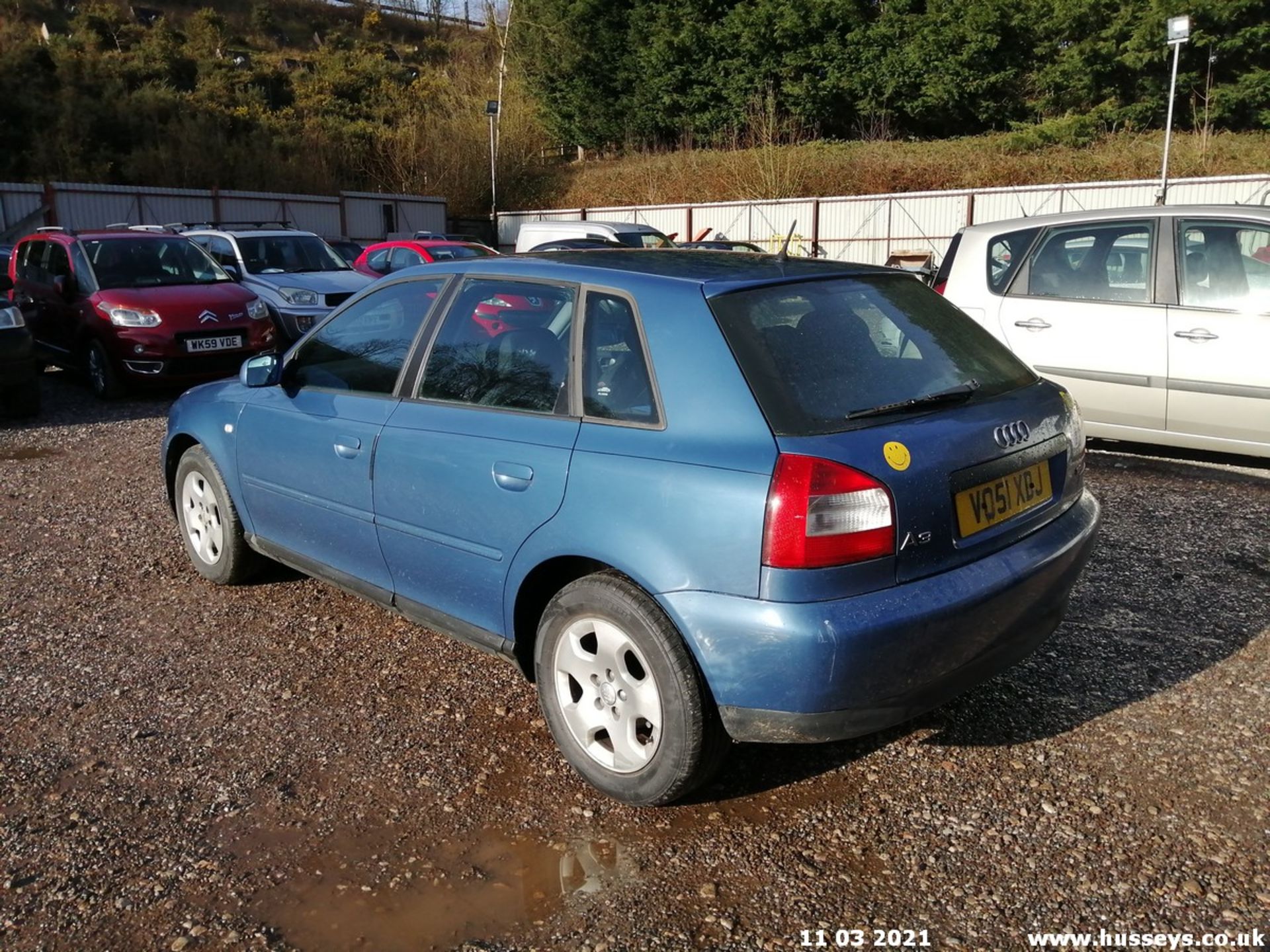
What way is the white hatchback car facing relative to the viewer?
to the viewer's right

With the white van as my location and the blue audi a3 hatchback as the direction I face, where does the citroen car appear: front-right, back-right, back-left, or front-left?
front-right

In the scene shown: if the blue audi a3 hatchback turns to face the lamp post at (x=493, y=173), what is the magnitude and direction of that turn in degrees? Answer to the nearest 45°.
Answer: approximately 45° to its right

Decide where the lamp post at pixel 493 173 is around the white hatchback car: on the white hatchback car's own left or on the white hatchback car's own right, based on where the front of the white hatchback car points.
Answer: on the white hatchback car's own left

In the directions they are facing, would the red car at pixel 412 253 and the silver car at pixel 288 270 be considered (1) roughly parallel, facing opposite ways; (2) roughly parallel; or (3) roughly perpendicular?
roughly parallel

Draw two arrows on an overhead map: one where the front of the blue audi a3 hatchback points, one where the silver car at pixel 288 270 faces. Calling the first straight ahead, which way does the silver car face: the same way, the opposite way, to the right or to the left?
the opposite way

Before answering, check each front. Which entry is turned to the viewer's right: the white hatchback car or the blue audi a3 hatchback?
the white hatchback car

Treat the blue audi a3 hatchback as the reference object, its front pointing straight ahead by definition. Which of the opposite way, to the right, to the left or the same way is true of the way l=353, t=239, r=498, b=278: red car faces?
the opposite way

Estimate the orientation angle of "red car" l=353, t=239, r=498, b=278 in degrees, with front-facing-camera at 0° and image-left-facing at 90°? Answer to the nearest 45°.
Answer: approximately 315°

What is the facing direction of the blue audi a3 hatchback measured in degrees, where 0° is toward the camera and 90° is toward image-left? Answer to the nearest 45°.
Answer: approximately 135°

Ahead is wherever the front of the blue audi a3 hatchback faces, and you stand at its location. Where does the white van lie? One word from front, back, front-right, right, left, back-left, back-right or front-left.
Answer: front-right

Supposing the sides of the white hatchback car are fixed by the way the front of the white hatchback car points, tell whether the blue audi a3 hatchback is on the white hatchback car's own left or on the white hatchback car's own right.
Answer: on the white hatchback car's own right
